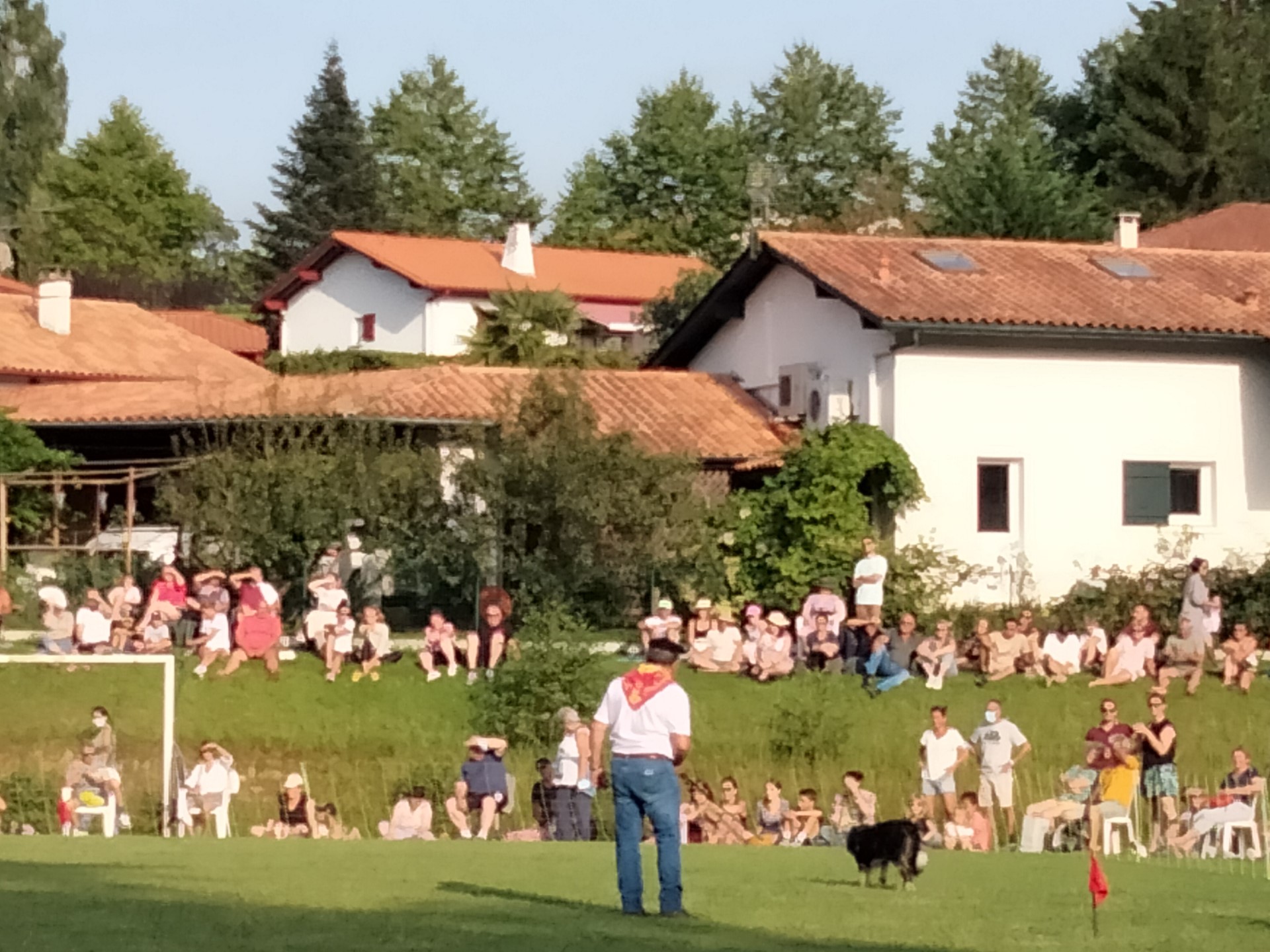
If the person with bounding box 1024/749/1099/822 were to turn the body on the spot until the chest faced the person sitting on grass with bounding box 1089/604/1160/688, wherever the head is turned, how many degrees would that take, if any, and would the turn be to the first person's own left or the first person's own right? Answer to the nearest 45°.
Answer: approximately 135° to the first person's own right

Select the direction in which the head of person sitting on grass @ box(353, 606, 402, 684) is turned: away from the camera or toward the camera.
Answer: toward the camera

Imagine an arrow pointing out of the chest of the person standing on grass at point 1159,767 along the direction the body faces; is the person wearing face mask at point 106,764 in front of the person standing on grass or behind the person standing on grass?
in front

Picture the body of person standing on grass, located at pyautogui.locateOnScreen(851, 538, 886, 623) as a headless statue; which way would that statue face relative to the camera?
toward the camera

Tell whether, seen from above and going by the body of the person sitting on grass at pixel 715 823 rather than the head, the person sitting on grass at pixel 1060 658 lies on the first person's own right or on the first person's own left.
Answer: on the first person's own left

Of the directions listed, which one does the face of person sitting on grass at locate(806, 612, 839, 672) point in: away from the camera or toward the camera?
toward the camera

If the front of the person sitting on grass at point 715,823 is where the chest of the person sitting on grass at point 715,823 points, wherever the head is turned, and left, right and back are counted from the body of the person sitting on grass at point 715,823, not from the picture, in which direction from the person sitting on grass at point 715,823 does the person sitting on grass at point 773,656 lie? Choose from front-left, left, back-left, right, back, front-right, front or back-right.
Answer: back-left

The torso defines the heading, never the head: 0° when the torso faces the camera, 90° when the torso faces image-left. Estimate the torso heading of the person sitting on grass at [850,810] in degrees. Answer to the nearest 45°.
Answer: approximately 45°

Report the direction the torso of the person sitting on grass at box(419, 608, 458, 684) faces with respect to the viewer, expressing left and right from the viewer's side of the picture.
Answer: facing the viewer

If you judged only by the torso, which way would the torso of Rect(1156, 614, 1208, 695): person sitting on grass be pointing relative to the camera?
toward the camera

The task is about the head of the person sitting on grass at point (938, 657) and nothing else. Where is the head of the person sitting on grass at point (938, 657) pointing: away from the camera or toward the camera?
toward the camera

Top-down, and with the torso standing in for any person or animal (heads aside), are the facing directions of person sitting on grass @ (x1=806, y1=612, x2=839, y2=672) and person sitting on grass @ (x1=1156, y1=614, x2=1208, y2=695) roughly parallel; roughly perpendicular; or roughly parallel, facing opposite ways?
roughly parallel

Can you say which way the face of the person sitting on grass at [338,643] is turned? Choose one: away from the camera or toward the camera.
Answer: toward the camera

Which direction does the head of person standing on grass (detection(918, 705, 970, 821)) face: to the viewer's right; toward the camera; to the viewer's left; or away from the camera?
toward the camera

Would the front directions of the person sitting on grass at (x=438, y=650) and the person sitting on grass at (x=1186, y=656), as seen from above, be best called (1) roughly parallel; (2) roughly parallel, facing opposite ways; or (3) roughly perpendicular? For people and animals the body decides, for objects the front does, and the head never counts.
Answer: roughly parallel

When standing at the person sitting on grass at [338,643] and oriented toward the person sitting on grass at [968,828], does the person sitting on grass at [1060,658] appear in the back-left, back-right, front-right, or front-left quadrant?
front-left

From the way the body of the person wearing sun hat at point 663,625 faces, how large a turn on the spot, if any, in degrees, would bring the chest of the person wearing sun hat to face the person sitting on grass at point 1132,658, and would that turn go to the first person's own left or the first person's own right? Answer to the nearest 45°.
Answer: approximately 90° to the first person's own left
